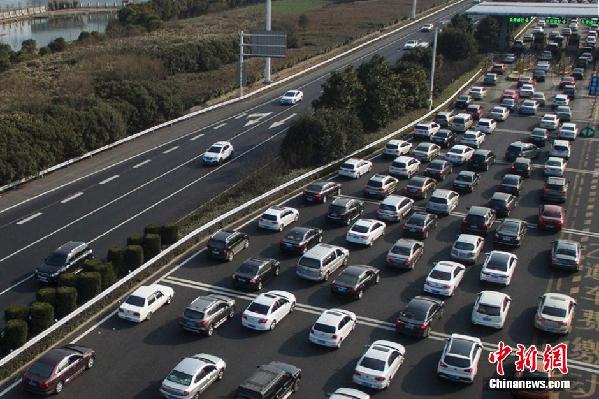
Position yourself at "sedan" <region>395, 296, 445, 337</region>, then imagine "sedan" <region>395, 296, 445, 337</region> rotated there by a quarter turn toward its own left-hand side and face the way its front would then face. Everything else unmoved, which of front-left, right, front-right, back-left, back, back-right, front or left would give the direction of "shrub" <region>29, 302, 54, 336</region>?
front-left

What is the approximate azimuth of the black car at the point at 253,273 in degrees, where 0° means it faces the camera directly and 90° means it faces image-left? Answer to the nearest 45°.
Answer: approximately 225°

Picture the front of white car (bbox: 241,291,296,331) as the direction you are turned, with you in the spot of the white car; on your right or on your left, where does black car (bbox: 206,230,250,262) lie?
on your left

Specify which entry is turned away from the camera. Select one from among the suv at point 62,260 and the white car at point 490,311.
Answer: the white car

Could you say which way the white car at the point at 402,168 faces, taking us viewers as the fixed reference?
facing away from the viewer and to the right of the viewer

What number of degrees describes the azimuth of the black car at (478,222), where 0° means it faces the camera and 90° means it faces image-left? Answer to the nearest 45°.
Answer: approximately 225°

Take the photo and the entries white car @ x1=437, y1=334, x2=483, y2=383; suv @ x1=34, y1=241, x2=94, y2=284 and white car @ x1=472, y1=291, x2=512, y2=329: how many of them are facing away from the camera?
2

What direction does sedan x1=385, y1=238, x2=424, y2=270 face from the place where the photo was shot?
facing away from the viewer and to the right of the viewer

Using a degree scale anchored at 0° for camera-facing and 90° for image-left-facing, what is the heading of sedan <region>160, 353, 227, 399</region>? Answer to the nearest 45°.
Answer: approximately 225°

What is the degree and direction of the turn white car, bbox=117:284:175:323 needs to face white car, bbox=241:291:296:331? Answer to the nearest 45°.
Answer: approximately 45° to its right

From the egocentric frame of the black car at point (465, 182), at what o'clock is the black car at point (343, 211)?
the black car at point (343, 211) is roughly at 6 o'clock from the black car at point (465, 182).

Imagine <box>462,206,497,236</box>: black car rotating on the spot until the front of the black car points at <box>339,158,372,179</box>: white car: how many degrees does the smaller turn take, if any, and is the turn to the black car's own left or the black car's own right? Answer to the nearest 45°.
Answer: approximately 90° to the black car's own left

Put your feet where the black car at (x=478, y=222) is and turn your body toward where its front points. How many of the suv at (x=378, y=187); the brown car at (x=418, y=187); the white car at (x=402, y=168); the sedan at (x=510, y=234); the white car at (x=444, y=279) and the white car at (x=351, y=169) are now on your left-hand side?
4

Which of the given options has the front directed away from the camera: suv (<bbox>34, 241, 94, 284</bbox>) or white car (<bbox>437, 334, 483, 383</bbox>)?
the white car

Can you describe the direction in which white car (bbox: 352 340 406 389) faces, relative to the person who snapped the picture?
facing away from the viewer and to the right of the viewer

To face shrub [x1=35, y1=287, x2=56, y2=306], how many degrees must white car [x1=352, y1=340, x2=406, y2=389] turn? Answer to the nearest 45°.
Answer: approximately 135° to its left

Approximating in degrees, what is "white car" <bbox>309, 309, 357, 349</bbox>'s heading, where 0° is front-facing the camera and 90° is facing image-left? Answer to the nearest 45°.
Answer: approximately 225°

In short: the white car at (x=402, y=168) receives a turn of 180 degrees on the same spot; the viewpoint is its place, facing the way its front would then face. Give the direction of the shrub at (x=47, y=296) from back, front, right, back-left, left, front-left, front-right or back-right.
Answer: front

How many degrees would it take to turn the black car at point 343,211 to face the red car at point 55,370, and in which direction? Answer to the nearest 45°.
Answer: approximately 180°

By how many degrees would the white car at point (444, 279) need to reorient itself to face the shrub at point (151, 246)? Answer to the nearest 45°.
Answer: approximately 135° to its left
